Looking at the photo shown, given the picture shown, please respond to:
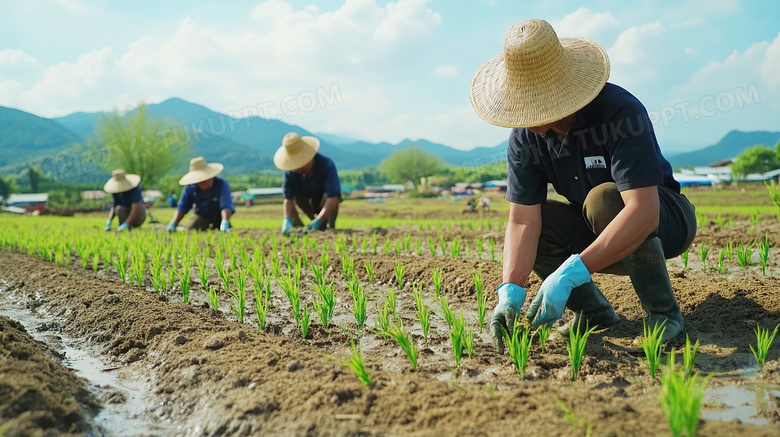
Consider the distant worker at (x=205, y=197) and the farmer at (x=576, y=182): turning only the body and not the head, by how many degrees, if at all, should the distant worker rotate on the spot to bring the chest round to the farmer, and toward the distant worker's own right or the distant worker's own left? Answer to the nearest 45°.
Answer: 0° — they already face them

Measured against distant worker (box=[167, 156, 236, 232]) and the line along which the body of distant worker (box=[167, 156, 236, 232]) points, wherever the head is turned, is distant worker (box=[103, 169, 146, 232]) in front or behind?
behind

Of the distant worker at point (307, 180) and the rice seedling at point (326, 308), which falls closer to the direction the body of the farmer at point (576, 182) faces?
the rice seedling

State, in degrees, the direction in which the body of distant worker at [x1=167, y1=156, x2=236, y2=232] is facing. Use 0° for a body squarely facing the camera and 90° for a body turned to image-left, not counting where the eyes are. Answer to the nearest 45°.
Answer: approximately 0°

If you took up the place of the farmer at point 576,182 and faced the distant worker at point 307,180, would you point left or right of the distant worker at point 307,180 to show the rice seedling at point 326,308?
left

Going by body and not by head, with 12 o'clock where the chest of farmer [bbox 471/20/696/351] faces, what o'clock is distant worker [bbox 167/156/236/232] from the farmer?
The distant worker is roughly at 3 o'clock from the farmer.

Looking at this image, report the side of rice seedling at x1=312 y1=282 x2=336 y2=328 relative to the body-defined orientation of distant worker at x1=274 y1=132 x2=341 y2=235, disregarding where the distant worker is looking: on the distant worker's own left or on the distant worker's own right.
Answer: on the distant worker's own left

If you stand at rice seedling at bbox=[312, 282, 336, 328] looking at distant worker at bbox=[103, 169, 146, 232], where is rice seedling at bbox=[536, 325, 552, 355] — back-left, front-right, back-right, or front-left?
back-right

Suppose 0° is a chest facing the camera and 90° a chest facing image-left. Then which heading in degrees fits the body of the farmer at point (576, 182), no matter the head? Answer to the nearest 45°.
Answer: approximately 45°
